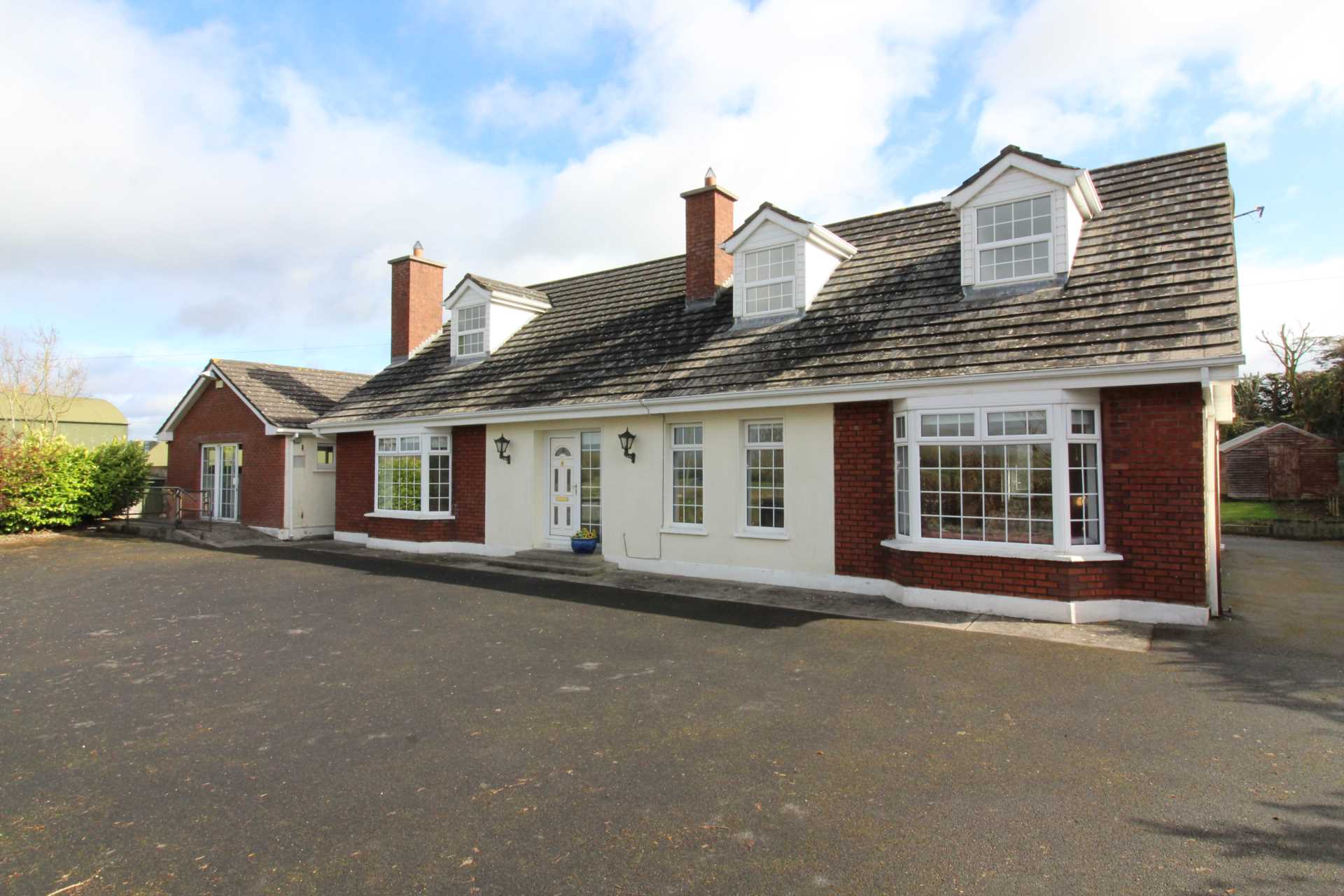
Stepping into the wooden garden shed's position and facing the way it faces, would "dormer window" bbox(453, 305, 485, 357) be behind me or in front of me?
in front

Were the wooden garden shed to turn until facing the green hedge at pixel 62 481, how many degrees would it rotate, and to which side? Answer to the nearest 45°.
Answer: approximately 45° to its right

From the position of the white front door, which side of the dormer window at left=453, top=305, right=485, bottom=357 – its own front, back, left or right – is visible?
left

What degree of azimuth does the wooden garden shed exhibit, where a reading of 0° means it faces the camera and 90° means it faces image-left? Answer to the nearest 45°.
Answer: approximately 0°

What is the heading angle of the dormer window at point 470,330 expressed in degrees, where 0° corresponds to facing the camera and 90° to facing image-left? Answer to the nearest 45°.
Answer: approximately 45°

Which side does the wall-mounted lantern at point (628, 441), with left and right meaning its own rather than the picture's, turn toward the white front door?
right

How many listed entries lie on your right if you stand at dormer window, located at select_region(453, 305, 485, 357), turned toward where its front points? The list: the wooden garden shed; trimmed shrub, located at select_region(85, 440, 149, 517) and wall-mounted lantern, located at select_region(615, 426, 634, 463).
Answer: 1

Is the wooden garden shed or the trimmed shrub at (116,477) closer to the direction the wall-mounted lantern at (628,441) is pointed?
the trimmed shrub

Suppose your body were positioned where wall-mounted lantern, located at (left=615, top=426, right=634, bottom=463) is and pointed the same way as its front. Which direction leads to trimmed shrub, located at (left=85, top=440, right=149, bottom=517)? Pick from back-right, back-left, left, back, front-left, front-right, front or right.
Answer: right

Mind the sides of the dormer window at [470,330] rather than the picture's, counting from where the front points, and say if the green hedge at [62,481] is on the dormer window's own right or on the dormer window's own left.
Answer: on the dormer window's own right
